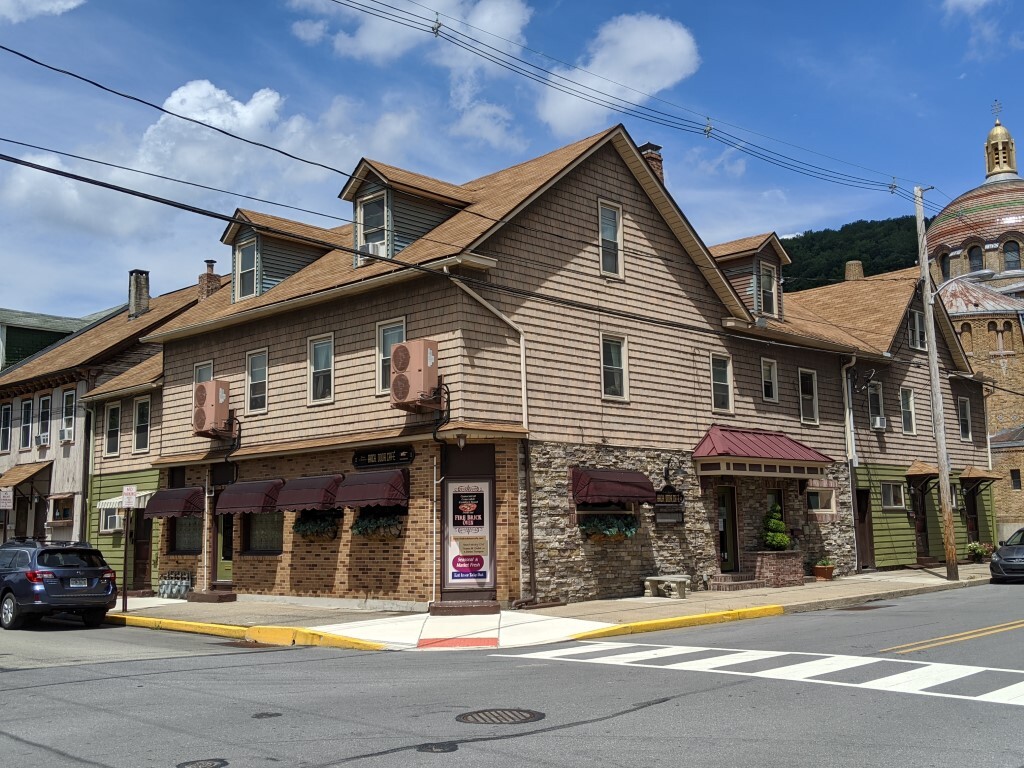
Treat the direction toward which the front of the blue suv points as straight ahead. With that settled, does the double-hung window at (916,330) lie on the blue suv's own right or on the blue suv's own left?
on the blue suv's own right

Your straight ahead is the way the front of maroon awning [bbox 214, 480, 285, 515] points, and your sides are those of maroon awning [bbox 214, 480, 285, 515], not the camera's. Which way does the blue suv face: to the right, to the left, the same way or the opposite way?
to the right

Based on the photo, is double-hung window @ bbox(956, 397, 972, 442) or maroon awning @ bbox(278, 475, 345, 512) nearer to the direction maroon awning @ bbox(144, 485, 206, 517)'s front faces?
the maroon awning

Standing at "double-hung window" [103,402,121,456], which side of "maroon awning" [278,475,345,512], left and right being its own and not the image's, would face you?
right

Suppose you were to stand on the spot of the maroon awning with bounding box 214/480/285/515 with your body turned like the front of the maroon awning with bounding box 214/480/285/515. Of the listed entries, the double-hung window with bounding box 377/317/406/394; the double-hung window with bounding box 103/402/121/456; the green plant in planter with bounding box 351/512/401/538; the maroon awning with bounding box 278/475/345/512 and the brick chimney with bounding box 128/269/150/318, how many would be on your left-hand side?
3

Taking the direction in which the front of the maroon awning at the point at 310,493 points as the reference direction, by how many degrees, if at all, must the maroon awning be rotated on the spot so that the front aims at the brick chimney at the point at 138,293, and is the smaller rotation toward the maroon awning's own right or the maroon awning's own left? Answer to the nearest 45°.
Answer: approximately 135° to the maroon awning's own right

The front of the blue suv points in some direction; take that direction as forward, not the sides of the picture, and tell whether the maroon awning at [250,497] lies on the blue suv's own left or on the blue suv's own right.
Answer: on the blue suv's own right

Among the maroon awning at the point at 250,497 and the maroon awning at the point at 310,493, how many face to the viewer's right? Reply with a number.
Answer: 0

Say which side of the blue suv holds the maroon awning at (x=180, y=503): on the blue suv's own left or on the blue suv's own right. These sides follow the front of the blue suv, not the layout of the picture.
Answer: on the blue suv's own right

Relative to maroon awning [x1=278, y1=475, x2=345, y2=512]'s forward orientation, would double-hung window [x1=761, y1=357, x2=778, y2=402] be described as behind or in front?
behind

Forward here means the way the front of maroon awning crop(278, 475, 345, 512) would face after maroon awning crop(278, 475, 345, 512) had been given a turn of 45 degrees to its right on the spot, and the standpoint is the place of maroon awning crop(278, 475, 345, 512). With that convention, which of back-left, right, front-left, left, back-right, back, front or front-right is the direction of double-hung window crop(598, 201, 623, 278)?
back

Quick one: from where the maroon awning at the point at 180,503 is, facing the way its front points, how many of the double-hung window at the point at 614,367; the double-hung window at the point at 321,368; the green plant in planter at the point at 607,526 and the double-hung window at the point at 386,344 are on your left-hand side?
4

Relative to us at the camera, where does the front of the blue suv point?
facing away from the viewer and to the left of the viewer

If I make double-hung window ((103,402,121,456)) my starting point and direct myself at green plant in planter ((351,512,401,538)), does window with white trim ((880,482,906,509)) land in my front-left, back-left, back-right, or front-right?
front-left

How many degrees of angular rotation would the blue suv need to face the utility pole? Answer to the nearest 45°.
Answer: approximately 135° to its right

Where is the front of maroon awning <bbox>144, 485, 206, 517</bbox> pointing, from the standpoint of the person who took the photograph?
facing the viewer and to the left of the viewer

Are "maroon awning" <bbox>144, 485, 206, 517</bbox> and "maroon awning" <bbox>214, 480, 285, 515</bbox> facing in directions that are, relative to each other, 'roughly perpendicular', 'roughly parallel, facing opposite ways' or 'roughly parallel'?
roughly parallel

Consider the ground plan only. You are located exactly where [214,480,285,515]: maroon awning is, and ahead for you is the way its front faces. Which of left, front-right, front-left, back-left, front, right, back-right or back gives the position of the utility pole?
back-left

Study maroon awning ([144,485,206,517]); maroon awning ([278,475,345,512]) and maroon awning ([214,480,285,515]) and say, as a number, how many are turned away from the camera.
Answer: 0
